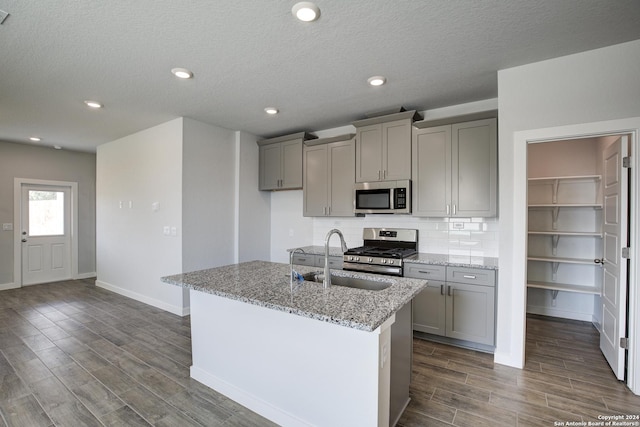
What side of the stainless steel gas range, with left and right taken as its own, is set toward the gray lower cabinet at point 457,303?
left

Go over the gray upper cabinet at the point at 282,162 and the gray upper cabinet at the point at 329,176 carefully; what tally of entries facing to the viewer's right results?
0

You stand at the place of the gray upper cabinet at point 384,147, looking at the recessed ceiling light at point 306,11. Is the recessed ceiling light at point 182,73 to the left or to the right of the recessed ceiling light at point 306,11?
right

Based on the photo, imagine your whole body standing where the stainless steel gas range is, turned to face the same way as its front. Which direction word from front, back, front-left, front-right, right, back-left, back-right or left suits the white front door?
front-right

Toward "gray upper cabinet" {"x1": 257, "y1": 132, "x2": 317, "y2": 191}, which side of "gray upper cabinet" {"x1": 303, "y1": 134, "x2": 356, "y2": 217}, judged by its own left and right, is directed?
right

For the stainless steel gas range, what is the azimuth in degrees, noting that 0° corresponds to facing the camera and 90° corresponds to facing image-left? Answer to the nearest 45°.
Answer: approximately 45°

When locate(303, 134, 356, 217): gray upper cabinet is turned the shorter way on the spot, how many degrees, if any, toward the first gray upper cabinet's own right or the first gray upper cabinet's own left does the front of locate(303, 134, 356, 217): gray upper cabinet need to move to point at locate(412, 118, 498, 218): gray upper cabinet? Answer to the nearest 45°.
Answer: approximately 90° to the first gray upper cabinet's own left

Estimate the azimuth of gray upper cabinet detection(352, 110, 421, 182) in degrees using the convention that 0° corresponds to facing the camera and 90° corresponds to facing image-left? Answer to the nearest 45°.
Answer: approximately 45°

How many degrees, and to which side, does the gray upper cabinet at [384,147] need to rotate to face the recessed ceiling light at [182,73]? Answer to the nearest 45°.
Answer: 0° — it already faces it

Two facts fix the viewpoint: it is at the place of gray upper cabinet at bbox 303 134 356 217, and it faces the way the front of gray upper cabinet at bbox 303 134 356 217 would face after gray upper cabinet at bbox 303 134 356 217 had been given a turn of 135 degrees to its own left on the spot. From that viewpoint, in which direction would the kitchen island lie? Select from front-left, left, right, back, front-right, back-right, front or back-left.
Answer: right

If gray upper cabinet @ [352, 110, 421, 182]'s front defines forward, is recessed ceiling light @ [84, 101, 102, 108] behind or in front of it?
in front

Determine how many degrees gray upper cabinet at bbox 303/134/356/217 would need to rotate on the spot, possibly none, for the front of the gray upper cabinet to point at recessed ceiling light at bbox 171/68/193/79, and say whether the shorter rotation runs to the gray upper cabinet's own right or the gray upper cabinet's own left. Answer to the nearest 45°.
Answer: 0° — it already faces it

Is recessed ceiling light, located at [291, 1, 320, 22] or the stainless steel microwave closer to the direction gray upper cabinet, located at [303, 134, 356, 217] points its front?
the recessed ceiling light

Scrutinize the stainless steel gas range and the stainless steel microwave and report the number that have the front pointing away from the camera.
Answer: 0

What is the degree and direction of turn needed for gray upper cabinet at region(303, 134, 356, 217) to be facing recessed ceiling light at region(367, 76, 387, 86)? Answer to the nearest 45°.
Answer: approximately 45° to its left
